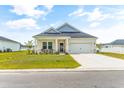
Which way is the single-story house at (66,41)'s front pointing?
toward the camera
